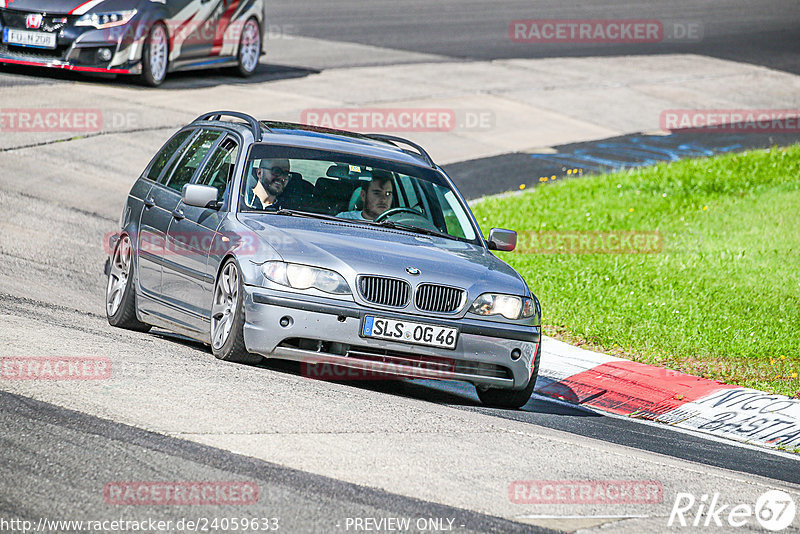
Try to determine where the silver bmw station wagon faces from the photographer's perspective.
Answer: facing the viewer and to the right of the viewer

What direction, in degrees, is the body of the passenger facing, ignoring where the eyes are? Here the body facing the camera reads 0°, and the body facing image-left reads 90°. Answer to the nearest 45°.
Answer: approximately 315°

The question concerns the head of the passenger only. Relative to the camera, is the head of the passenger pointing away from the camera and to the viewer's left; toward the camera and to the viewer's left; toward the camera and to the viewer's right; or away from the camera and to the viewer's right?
toward the camera and to the viewer's right

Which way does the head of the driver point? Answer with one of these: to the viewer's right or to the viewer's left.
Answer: to the viewer's right
